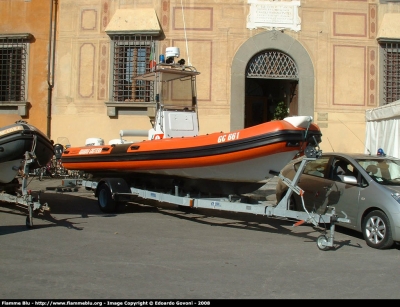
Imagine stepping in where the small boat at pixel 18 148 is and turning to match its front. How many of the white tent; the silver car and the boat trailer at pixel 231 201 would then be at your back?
0

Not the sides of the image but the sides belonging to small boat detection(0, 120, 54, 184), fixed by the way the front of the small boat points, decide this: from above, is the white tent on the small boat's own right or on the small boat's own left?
on the small boat's own left

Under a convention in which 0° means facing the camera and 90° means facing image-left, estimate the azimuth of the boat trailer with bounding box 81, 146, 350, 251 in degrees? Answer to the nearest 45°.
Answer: approximately 315°

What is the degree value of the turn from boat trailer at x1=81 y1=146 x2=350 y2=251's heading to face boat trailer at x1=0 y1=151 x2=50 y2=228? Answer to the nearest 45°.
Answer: approximately 135° to its right

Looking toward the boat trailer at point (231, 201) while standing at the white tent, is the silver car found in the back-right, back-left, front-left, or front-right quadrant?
front-left

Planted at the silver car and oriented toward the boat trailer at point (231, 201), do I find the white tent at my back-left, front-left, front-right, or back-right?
back-right

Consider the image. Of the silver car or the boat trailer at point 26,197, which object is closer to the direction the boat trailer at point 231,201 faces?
the silver car

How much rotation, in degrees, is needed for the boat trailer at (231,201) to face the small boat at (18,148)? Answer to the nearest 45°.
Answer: approximately 135° to its right

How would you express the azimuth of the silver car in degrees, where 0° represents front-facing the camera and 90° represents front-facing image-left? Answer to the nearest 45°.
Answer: approximately 315°

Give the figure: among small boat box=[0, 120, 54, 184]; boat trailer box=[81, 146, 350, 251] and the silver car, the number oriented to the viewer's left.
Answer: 0

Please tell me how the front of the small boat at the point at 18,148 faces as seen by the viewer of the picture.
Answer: facing the viewer and to the right of the viewer

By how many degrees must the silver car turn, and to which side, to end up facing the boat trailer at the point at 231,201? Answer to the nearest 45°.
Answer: approximately 135° to its right

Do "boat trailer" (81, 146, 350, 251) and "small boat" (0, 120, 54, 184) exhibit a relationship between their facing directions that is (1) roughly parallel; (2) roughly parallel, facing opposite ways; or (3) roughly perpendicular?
roughly parallel
